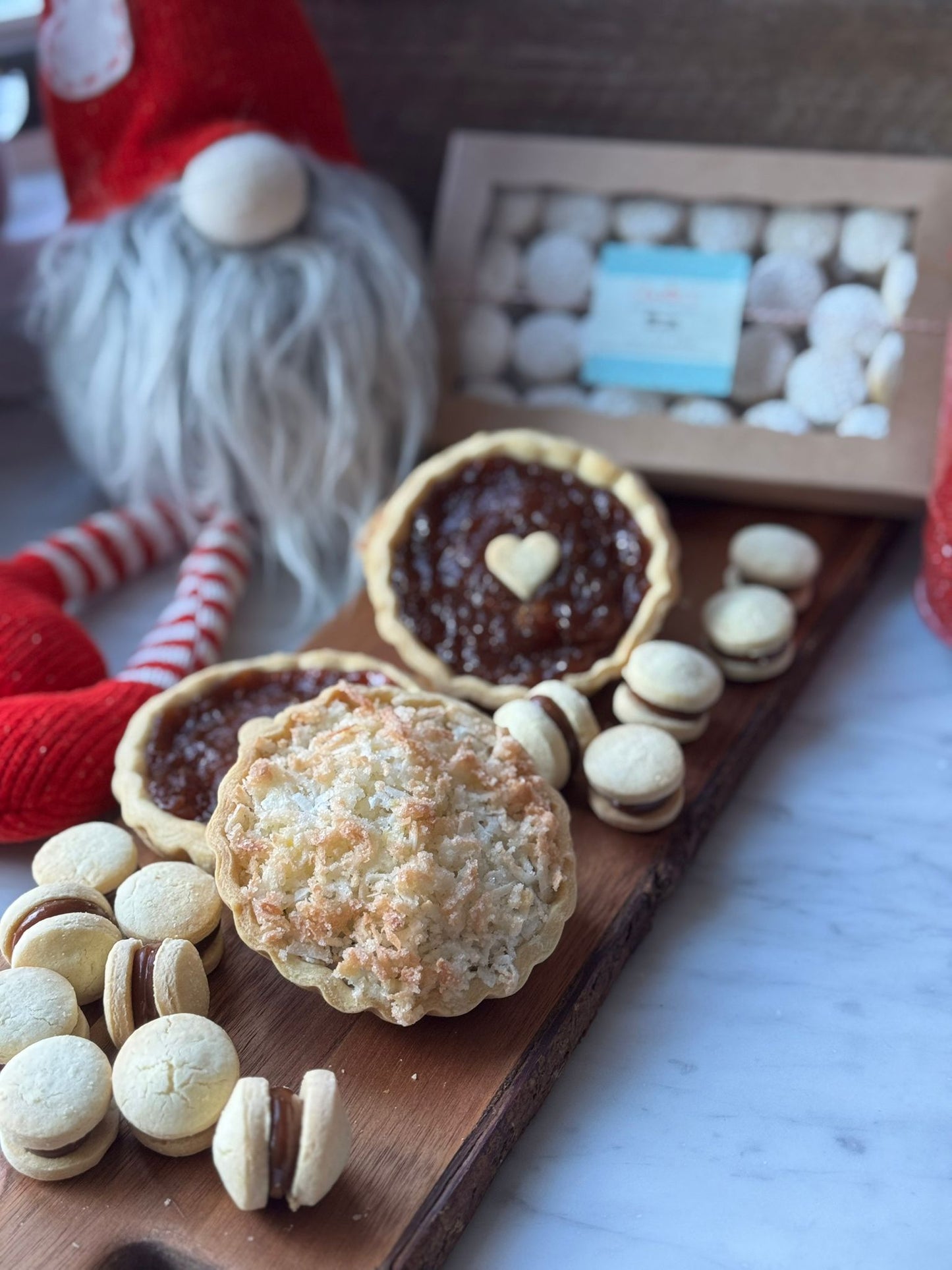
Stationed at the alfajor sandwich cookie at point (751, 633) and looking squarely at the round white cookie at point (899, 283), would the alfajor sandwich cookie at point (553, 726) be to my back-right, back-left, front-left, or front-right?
back-left

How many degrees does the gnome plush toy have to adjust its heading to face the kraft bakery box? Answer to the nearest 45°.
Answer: approximately 90° to its left

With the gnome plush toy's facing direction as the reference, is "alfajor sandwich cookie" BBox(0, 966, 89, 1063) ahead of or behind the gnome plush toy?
ahead

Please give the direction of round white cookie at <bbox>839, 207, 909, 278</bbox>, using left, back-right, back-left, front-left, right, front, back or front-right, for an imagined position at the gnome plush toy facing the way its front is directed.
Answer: left

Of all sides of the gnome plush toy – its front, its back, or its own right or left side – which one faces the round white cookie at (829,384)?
left

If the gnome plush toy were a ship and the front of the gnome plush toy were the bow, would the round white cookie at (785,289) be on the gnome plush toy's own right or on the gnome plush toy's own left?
on the gnome plush toy's own left

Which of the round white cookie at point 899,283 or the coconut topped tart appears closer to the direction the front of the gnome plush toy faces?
the coconut topped tart

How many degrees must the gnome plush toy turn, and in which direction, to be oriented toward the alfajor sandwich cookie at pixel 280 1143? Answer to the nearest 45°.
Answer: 0° — it already faces it

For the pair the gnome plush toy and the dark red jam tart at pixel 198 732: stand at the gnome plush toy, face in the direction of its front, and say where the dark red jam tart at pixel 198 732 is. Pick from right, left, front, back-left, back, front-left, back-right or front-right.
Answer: front

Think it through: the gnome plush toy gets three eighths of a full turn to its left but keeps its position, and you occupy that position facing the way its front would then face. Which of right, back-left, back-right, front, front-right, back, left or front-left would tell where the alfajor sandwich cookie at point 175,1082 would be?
back-right

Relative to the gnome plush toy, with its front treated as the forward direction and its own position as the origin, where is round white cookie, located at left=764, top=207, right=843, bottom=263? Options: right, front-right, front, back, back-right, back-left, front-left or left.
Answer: left

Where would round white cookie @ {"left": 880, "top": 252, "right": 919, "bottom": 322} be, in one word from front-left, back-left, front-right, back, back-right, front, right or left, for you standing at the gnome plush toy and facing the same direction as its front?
left

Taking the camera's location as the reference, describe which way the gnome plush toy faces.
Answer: facing the viewer

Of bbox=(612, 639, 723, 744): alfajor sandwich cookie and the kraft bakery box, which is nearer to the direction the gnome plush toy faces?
the alfajor sandwich cookie
